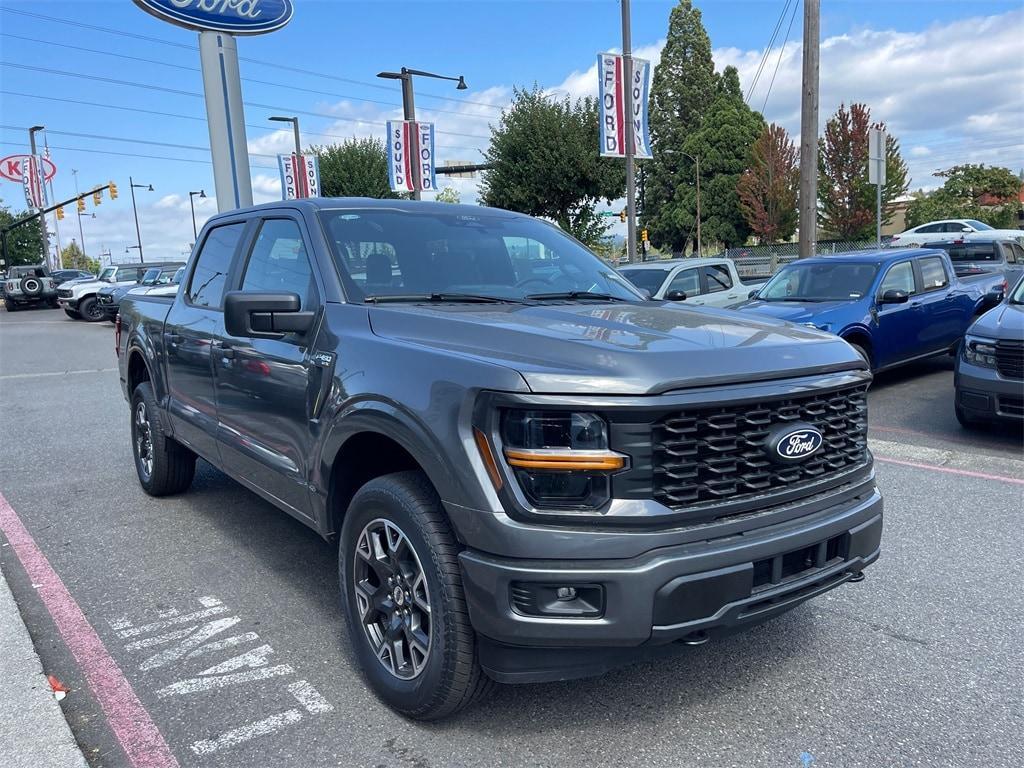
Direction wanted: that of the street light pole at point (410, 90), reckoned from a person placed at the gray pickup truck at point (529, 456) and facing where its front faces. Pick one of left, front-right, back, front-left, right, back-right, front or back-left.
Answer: back-left

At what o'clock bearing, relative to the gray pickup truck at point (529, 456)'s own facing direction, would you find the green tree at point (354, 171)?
The green tree is roughly at 7 o'clock from the gray pickup truck.

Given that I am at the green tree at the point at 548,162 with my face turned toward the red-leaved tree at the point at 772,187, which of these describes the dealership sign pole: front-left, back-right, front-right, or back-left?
back-right

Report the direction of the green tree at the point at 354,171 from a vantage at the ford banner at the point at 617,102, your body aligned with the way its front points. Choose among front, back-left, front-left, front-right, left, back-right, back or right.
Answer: back-right

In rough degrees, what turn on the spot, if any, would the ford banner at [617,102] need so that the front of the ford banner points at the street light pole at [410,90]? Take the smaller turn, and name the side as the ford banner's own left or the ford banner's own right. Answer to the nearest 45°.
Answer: approximately 135° to the ford banner's own right

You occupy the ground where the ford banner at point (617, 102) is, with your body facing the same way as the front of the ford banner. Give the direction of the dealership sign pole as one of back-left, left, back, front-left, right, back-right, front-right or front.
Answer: front-right

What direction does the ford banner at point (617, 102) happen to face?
toward the camera

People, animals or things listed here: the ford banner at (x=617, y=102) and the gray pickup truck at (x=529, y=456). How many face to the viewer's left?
0

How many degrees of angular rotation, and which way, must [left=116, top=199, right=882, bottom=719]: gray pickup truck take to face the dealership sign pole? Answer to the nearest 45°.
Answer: approximately 135° to its left

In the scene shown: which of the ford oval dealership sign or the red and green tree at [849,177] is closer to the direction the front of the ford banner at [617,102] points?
the ford oval dealership sign

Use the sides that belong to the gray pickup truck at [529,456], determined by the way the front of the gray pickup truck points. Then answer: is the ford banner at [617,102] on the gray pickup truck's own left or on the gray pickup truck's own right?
on the gray pickup truck's own left

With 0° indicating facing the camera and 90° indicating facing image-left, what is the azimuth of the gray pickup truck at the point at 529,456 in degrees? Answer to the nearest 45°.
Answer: approximately 315°

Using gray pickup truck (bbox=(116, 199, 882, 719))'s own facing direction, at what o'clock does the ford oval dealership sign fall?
The ford oval dealership sign is roughly at 7 o'clock from the gray pickup truck.
